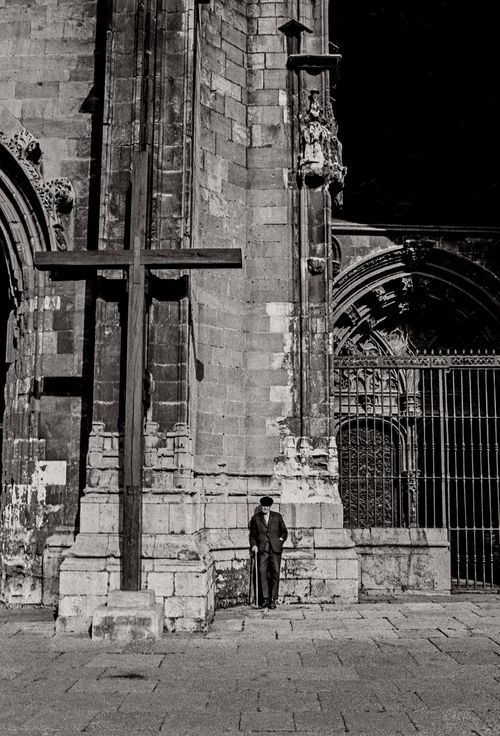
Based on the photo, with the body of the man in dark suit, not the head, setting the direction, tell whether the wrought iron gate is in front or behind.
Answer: behind

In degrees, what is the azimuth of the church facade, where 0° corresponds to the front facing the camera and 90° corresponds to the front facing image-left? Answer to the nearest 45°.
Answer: approximately 0°

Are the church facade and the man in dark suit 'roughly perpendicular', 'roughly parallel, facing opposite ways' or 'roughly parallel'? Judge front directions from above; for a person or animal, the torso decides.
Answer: roughly parallel

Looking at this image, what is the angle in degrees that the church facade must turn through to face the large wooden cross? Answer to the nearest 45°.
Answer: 0° — it already faces it

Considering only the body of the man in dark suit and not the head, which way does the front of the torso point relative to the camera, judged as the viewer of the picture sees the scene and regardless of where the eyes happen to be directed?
toward the camera

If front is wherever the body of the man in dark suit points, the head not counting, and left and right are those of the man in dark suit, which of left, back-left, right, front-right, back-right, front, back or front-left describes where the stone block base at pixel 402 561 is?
back-left
